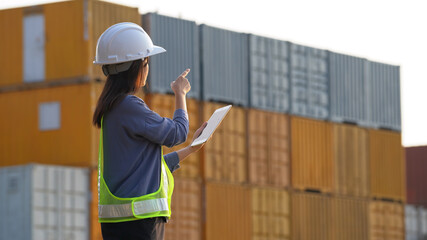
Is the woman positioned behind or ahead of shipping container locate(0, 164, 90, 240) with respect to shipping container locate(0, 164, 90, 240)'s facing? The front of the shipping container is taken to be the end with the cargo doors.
ahead

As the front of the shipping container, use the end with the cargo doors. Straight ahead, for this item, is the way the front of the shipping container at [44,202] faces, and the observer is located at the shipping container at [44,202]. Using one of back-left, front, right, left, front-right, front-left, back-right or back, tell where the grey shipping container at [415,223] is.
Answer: left

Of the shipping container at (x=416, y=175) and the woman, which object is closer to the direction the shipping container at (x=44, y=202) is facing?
the woman

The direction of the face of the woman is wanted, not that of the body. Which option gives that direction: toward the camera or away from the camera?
away from the camera

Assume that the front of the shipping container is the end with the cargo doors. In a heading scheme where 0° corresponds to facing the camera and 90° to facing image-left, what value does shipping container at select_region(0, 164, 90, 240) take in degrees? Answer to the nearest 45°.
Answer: approximately 315°

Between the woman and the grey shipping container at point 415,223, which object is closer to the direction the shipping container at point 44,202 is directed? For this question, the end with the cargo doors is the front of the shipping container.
the woman

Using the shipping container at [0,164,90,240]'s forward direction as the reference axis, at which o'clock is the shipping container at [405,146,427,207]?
the shipping container at [405,146,427,207] is roughly at 9 o'clock from the shipping container at [0,164,90,240].
